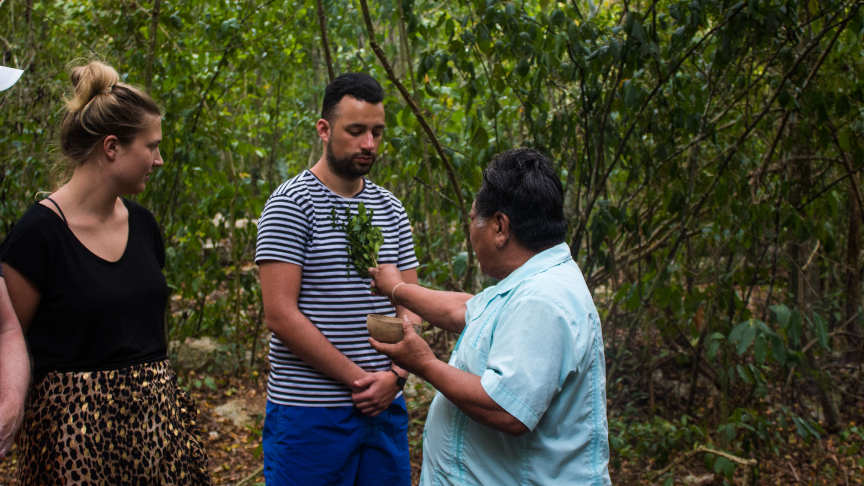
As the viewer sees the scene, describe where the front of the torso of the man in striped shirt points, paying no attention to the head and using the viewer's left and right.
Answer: facing the viewer and to the right of the viewer

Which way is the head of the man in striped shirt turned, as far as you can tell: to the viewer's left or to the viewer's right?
to the viewer's right

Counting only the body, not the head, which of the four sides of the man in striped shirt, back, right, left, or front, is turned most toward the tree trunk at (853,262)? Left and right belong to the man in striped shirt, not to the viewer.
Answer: left

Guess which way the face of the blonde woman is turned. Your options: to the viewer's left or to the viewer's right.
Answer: to the viewer's right
